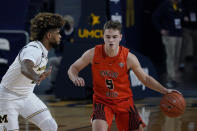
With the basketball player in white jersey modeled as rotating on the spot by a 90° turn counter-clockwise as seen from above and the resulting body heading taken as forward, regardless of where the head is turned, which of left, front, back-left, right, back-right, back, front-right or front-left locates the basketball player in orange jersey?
right

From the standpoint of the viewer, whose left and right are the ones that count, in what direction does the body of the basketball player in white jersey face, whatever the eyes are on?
facing to the right of the viewer

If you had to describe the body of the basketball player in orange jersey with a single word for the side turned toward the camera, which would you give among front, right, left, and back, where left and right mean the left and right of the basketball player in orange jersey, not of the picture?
front

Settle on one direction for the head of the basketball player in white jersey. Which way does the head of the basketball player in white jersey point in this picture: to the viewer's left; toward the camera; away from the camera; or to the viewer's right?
to the viewer's right

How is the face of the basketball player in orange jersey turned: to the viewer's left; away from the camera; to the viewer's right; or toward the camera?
toward the camera
